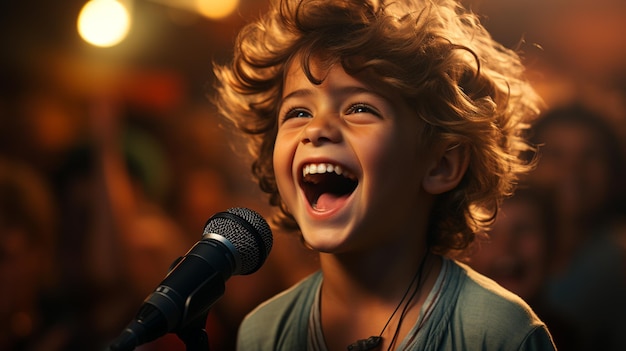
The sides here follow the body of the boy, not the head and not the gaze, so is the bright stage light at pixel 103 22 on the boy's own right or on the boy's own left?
on the boy's own right

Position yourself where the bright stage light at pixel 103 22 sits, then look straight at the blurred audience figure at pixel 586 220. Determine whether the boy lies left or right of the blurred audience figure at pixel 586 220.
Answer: right

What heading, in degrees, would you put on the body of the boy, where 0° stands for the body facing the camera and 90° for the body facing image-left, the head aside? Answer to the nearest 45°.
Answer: approximately 45°

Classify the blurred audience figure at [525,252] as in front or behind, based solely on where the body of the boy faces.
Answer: behind

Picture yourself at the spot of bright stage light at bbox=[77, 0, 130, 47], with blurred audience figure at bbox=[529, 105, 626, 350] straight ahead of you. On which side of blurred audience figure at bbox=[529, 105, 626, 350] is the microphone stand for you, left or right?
right

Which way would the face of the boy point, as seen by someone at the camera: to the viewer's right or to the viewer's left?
to the viewer's left

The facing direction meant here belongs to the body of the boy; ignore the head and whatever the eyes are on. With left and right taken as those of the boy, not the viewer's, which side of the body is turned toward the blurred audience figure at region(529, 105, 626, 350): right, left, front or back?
back
